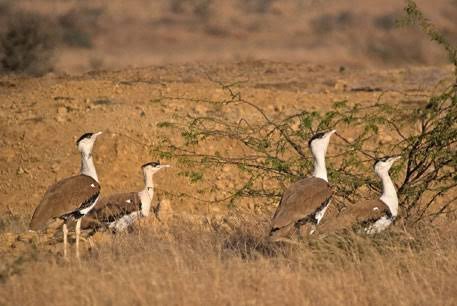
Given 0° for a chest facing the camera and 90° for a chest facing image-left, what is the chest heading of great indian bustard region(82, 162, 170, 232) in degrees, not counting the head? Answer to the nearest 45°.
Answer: approximately 270°

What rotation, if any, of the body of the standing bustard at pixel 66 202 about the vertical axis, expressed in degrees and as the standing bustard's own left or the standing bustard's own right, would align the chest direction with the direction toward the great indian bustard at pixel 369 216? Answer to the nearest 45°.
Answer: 0° — it already faces it

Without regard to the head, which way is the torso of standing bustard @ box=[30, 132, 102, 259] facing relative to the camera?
to the viewer's right

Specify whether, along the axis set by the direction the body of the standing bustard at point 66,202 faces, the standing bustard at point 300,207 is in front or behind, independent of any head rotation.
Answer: in front

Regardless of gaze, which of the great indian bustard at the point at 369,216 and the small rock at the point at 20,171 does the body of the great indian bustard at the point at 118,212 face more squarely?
the great indian bustard

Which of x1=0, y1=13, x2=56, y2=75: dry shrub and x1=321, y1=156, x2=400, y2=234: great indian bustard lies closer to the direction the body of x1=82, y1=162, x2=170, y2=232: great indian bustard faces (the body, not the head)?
the great indian bustard

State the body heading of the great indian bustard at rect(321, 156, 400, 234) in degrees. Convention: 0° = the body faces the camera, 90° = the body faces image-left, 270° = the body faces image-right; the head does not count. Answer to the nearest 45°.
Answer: approximately 270°
